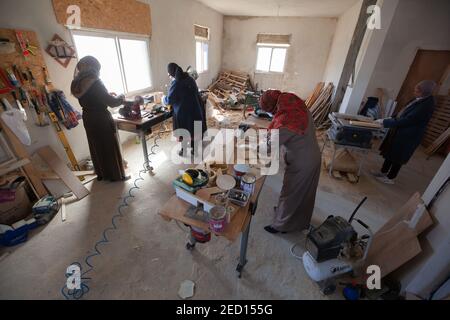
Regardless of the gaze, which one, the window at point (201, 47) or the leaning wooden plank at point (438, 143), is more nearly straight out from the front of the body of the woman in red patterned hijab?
the window

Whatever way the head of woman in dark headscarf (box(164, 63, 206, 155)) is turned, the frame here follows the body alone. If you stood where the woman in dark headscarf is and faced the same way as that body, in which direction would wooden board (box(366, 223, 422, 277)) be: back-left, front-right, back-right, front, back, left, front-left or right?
back-left

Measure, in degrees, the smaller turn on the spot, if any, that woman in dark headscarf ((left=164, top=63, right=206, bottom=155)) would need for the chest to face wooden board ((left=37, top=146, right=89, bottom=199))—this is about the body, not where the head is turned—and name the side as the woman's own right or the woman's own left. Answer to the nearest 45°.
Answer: approximately 45° to the woman's own left

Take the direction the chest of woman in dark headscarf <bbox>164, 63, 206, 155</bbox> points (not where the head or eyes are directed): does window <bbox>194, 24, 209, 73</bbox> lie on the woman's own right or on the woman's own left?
on the woman's own right

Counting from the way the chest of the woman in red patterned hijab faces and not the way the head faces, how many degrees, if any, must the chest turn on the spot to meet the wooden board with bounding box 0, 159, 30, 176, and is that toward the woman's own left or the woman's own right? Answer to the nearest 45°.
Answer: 0° — they already face it

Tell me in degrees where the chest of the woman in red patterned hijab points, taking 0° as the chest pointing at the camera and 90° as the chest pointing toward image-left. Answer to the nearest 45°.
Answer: approximately 90°

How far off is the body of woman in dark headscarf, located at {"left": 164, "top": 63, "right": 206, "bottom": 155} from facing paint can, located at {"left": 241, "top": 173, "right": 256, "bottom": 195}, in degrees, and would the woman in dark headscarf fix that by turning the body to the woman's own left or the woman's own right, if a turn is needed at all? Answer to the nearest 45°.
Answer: approximately 90° to the woman's own left

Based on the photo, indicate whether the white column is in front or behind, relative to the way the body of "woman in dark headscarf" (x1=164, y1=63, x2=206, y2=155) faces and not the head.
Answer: behind

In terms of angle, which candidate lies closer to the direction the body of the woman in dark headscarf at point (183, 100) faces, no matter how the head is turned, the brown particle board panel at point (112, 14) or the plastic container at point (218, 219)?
the brown particle board panel

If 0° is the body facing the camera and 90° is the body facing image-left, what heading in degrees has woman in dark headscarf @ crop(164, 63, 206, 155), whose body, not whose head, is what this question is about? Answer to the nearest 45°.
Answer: approximately 90°
